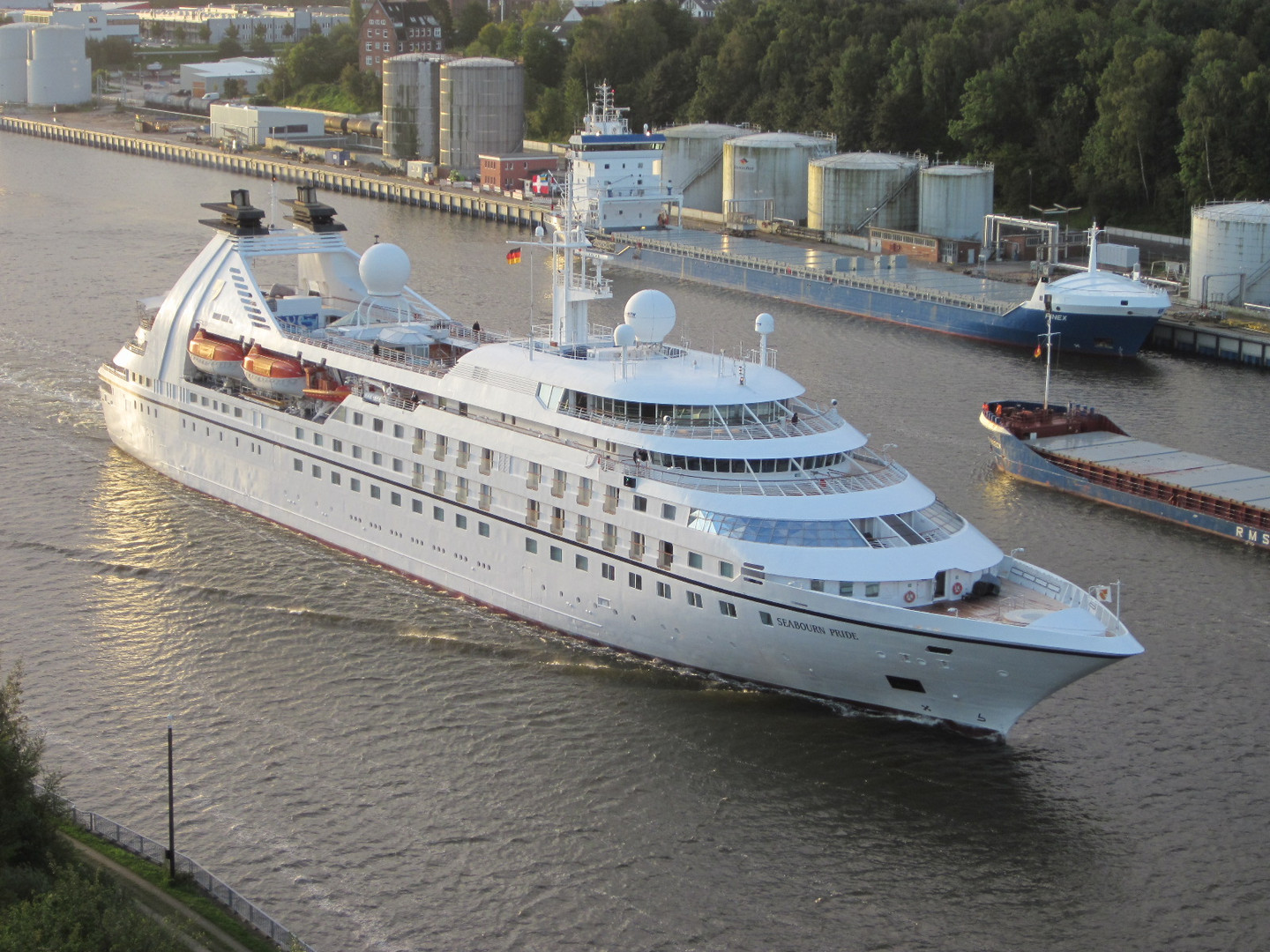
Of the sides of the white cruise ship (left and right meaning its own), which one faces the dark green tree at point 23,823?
right

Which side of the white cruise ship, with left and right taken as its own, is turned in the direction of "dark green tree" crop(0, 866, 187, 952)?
right

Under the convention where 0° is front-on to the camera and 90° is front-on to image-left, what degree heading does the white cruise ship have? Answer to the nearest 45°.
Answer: approximately 315°
